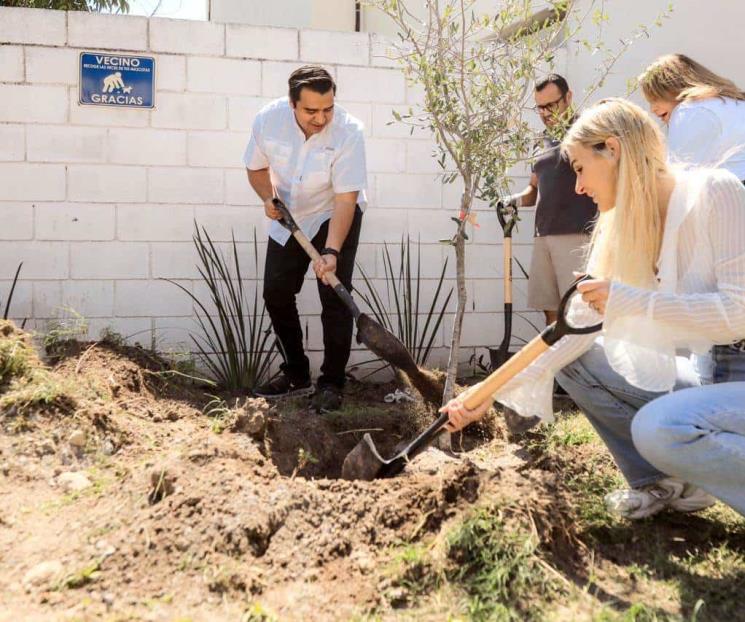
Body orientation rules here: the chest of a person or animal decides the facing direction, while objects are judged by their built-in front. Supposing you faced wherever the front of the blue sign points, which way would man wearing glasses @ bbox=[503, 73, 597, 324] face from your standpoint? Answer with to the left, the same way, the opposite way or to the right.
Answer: to the right

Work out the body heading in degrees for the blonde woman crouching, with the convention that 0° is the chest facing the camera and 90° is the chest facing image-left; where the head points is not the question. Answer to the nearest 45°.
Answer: approximately 90°

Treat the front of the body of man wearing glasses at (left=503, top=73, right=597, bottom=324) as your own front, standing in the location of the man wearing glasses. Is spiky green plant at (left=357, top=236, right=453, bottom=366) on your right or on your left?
on your right

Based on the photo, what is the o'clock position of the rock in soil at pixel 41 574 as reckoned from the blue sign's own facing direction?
The rock in soil is roughly at 12 o'clock from the blue sign.

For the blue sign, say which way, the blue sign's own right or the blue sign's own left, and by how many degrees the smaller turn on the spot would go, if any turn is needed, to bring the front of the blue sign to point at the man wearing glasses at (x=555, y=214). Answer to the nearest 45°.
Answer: approximately 45° to the blue sign's own left

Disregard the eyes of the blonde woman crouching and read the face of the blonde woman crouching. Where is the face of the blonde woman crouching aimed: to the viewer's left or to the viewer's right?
to the viewer's left

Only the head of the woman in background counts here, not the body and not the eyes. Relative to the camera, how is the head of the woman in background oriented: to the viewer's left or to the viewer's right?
to the viewer's left

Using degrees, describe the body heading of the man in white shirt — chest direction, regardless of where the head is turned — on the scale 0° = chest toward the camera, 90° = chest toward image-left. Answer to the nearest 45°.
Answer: approximately 0°

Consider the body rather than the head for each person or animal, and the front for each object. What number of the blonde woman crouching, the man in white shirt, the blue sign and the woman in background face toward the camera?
2

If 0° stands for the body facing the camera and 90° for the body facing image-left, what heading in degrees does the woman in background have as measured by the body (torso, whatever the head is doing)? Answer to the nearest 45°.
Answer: approximately 90°

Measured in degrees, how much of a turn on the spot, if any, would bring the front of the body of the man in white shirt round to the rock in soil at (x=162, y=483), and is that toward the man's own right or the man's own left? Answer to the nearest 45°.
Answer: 0° — they already face it
